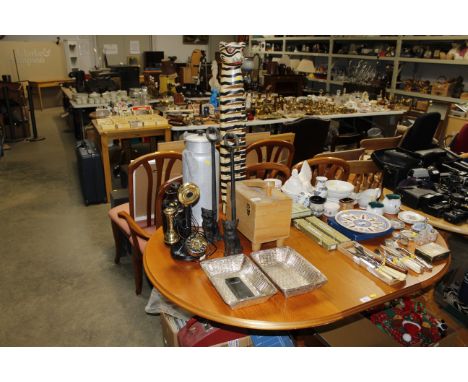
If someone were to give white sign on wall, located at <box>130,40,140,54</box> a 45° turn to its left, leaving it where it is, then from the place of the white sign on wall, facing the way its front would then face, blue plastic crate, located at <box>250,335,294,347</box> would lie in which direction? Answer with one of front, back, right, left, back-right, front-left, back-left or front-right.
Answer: front-right

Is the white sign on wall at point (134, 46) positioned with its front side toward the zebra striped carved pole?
yes

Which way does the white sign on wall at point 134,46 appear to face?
toward the camera

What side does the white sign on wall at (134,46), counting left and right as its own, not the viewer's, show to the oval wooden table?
front

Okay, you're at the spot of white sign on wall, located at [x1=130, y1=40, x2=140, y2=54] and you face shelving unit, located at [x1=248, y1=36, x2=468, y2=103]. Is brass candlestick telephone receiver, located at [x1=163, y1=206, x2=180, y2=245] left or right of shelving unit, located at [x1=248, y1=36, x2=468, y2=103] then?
right

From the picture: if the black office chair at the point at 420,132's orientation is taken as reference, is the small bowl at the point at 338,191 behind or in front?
in front

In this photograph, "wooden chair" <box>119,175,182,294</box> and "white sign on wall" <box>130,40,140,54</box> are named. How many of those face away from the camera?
0

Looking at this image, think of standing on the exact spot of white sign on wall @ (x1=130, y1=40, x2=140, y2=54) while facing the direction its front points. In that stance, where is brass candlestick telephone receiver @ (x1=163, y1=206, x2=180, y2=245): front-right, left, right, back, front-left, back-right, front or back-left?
front

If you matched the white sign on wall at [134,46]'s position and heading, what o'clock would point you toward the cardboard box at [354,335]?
The cardboard box is roughly at 12 o'clock from the white sign on wall.

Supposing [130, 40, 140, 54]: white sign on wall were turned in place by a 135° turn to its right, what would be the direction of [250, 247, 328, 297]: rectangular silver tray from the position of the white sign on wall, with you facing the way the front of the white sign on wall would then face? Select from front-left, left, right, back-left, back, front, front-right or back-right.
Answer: back-left
